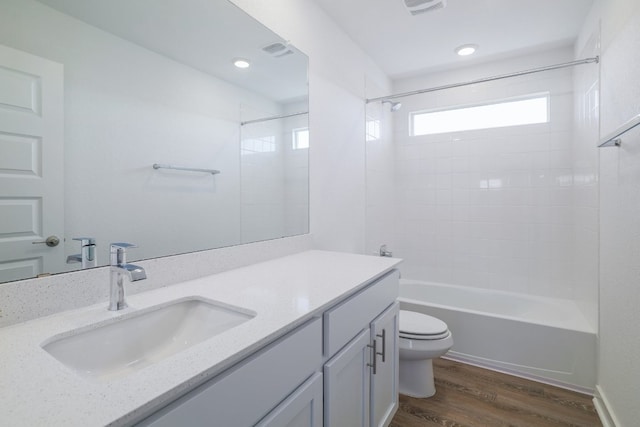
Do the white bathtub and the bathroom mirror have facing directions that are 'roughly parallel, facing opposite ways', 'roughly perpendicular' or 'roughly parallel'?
roughly perpendicular

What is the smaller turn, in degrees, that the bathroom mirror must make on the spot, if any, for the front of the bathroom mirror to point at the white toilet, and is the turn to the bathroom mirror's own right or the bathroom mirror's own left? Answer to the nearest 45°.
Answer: approximately 45° to the bathroom mirror's own left

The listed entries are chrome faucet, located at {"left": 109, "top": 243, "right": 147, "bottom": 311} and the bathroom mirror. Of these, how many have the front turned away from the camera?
0

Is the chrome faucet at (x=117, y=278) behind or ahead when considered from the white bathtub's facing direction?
ahead

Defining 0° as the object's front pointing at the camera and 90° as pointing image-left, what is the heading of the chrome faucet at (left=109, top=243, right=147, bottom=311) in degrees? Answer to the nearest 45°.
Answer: approximately 315°

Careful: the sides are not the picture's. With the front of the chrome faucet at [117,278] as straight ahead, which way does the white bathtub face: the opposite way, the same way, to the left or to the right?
to the right

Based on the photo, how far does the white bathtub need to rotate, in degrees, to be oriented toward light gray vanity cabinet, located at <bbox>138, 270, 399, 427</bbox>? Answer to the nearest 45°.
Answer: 0° — it already faces it

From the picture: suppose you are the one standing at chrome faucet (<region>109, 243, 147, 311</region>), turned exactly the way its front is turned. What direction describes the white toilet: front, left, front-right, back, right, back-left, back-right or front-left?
front-left

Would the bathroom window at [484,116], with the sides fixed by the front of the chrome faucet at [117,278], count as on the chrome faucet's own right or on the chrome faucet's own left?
on the chrome faucet's own left

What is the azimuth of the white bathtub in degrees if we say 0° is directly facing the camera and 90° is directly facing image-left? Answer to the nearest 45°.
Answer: approximately 0°

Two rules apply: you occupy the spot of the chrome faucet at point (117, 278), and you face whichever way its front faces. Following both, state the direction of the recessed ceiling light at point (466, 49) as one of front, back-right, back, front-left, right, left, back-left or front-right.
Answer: front-left

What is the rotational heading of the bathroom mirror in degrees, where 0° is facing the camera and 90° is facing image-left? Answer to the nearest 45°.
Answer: approximately 315°
